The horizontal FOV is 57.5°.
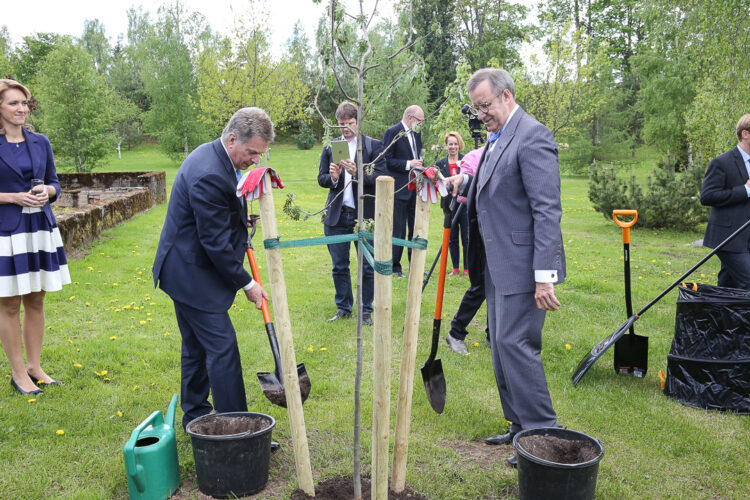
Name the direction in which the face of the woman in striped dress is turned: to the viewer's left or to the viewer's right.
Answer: to the viewer's right

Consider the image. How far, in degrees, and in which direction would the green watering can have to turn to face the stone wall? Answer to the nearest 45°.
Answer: approximately 45° to its left

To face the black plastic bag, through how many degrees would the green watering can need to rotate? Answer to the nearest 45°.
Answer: approximately 45° to its right

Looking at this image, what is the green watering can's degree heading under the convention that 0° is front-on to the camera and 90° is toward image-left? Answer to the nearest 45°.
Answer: approximately 225°

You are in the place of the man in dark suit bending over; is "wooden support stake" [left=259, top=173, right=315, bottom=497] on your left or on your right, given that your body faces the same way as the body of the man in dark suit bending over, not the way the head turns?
on your right

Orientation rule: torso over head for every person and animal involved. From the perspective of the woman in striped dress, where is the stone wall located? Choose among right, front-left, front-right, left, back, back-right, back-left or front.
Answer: back-left

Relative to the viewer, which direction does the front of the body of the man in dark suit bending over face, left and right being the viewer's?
facing to the right of the viewer

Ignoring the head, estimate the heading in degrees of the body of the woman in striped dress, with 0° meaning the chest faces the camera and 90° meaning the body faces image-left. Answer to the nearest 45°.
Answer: approximately 315°
